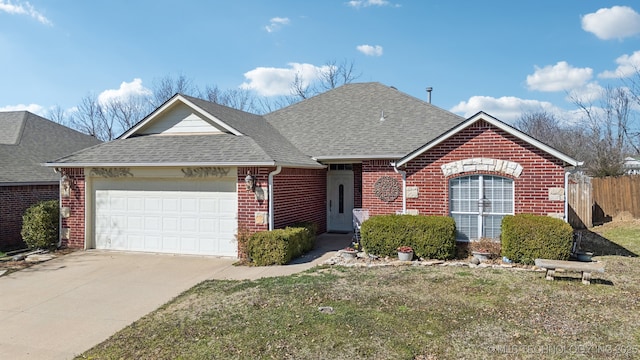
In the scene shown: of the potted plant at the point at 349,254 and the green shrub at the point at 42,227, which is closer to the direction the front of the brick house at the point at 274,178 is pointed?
the potted plant

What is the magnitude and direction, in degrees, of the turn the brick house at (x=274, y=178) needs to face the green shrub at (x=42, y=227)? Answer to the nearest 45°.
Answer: approximately 90° to its right

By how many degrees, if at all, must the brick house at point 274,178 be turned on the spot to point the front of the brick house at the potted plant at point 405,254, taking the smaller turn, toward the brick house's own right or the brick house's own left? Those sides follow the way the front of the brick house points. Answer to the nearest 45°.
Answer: approximately 45° to the brick house's own left

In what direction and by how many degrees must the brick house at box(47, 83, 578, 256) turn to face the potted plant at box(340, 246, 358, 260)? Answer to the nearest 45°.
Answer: approximately 45° to its left

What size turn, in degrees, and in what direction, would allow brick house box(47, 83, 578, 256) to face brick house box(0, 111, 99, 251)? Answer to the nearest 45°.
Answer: approximately 135° to its right

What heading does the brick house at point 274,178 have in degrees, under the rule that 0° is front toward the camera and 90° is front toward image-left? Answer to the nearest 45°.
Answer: approximately 0°

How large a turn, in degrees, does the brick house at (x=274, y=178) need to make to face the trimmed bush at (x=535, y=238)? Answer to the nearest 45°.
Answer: approximately 45° to its left

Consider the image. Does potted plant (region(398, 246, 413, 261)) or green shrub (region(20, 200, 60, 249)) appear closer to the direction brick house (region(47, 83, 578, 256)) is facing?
the potted plant

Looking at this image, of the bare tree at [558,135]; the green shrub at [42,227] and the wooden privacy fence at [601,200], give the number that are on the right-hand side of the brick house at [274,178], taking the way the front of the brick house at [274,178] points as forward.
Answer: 1

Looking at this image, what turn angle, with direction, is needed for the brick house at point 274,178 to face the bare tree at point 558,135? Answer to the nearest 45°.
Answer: approximately 135° to its left
